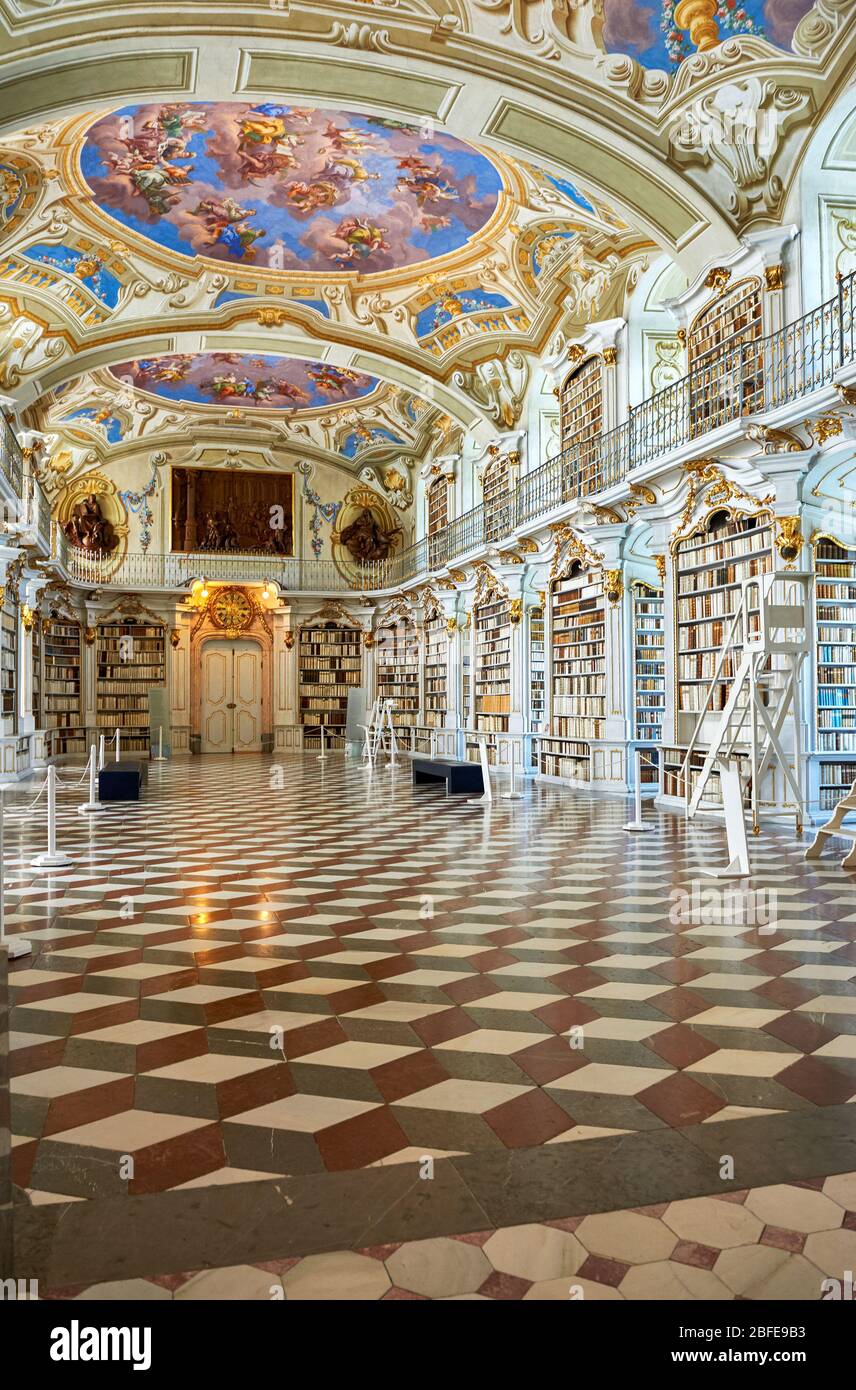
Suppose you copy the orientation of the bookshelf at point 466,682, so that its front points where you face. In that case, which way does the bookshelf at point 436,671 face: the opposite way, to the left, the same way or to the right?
the same way

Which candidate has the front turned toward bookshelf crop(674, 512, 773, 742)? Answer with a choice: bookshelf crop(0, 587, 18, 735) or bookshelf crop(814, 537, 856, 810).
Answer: bookshelf crop(0, 587, 18, 735)

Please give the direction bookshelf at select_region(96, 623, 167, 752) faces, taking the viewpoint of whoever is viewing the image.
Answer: facing the viewer

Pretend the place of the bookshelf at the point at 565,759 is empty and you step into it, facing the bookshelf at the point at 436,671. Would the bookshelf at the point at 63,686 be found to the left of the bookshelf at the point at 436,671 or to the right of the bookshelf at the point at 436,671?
left

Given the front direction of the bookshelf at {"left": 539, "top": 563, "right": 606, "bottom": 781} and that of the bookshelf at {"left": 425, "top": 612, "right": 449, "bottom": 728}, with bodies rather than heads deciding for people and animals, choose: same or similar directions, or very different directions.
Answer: same or similar directions

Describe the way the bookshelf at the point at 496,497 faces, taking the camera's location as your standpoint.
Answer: facing the viewer and to the left of the viewer

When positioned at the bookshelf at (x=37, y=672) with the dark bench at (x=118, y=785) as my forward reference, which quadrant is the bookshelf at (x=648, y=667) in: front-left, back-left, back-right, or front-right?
front-left

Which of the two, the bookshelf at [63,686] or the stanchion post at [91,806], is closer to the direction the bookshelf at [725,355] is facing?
the stanchion post

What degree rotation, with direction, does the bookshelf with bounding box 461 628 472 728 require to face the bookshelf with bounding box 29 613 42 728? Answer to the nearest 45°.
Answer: approximately 45° to its right

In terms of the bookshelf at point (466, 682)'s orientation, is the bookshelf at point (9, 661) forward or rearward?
forward

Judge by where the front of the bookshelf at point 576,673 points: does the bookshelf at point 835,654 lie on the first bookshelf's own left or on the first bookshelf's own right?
on the first bookshelf's own left
